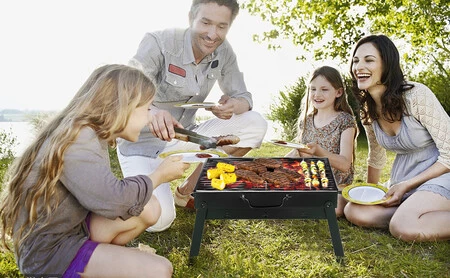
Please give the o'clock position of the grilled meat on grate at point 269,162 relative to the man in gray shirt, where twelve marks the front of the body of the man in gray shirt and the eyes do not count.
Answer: The grilled meat on grate is roughly at 11 o'clock from the man in gray shirt.

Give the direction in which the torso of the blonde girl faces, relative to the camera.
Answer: to the viewer's right

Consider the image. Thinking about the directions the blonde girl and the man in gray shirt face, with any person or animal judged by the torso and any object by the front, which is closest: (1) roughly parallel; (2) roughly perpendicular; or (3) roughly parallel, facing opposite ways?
roughly perpendicular

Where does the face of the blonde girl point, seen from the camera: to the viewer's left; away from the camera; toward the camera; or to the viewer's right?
to the viewer's right

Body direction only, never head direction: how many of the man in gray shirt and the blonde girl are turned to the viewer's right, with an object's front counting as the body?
1

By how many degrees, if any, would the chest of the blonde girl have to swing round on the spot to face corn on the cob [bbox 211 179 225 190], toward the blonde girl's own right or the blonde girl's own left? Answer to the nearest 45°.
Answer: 0° — they already face it

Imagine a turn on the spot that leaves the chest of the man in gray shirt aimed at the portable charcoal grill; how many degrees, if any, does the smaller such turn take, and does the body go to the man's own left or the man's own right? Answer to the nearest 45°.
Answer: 0° — they already face it

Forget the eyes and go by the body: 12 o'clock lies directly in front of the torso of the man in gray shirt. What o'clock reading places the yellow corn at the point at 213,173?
The yellow corn is roughly at 12 o'clock from the man in gray shirt.
